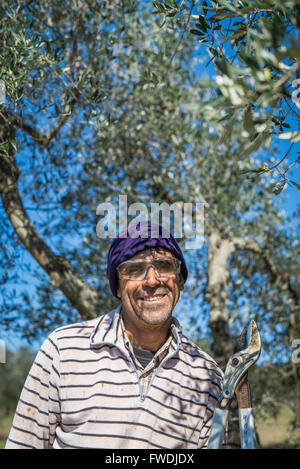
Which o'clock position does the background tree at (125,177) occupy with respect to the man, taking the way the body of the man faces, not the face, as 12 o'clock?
The background tree is roughly at 6 o'clock from the man.

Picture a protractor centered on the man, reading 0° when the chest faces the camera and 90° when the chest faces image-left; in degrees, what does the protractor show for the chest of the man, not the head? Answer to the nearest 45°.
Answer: approximately 0°
